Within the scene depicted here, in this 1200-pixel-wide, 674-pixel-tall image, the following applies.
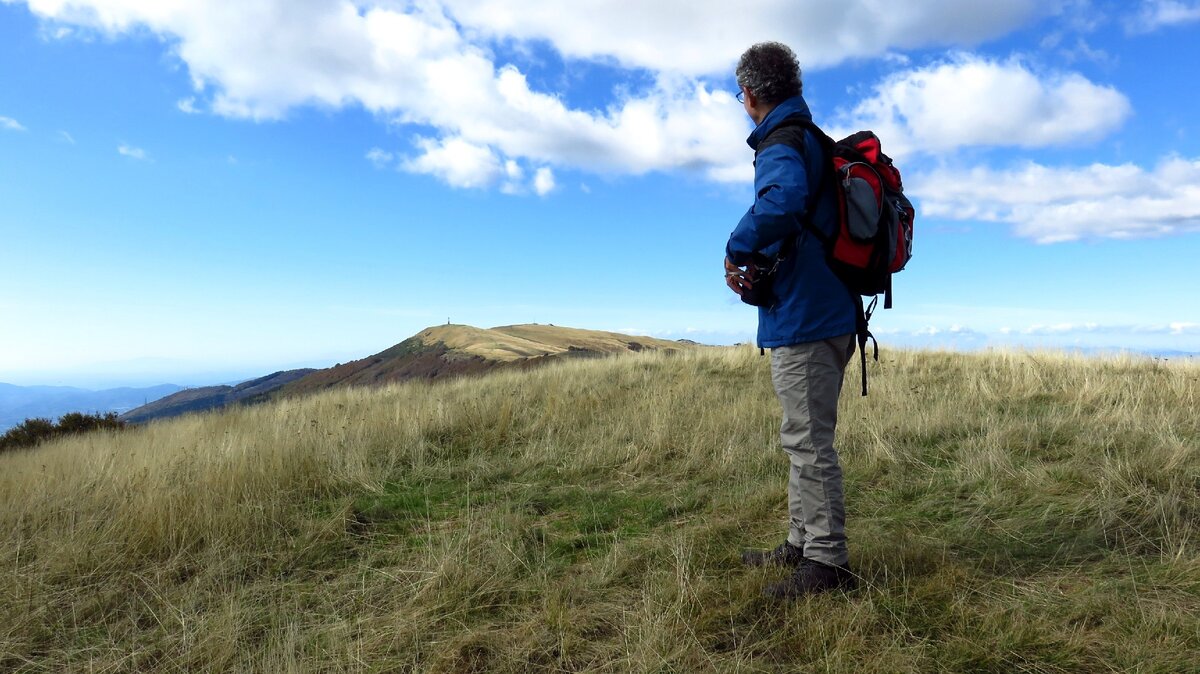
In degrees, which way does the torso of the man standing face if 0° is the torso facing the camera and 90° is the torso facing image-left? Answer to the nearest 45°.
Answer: approximately 90°

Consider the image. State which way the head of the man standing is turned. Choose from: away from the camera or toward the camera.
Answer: away from the camera
